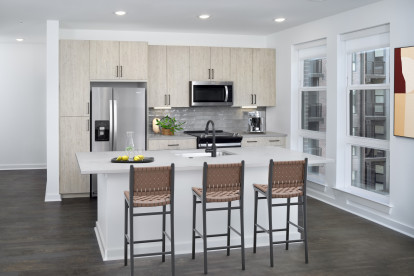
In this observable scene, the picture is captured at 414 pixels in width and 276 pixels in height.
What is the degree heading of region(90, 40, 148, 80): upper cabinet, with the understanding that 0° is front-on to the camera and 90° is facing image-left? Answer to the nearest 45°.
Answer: approximately 0°

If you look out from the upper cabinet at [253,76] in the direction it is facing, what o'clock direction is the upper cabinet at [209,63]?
the upper cabinet at [209,63] is roughly at 2 o'clock from the upper cabinet at [253,76].

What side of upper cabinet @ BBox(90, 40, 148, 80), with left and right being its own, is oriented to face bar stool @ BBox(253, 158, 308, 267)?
front

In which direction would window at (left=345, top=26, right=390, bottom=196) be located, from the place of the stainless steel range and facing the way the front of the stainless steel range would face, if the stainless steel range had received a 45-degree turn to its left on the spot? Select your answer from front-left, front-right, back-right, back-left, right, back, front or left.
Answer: front

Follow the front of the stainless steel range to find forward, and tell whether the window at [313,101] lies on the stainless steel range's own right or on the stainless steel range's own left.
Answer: on the stainless steel range's own left

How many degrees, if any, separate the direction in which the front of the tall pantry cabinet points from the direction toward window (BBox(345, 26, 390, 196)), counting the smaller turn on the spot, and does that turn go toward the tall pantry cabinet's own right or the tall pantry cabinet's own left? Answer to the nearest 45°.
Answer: approximately 45° to the tall pantry cabinet's own left

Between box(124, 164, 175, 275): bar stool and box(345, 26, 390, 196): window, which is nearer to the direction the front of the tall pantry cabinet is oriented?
the bar stool

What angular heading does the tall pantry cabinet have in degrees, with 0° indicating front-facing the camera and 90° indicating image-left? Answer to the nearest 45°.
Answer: approximately 0°

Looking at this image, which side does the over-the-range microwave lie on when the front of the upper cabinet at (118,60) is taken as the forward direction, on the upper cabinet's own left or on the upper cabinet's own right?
on the upper cabinet's own left

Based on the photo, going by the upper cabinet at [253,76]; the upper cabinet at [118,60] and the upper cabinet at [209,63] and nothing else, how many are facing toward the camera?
3
